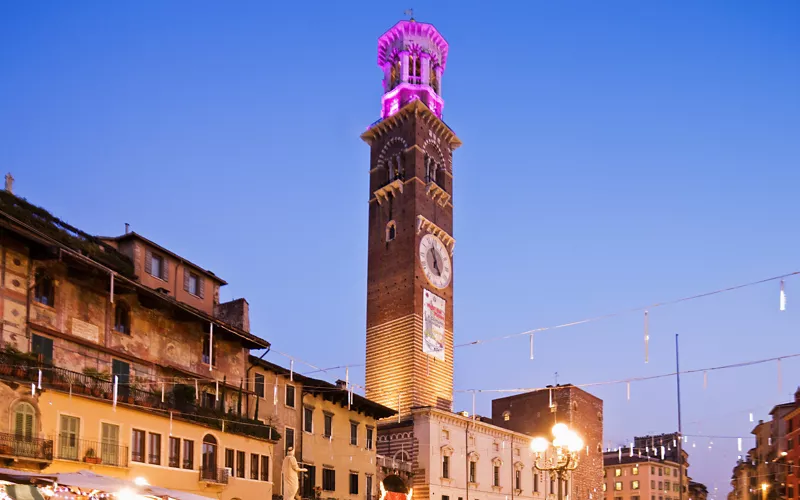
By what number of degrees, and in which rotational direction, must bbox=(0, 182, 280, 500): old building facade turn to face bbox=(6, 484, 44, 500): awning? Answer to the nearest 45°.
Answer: approximately 45° to its right

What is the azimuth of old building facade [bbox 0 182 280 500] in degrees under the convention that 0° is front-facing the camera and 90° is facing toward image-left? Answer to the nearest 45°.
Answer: approximately 315°

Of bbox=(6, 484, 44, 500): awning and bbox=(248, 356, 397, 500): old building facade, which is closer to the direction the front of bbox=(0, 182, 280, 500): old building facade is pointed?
the awning

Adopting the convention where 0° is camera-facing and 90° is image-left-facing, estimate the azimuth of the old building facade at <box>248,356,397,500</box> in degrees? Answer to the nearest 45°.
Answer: approximately 315°

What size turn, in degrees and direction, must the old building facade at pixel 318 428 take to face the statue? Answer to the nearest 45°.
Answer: approximately 45° to its right
